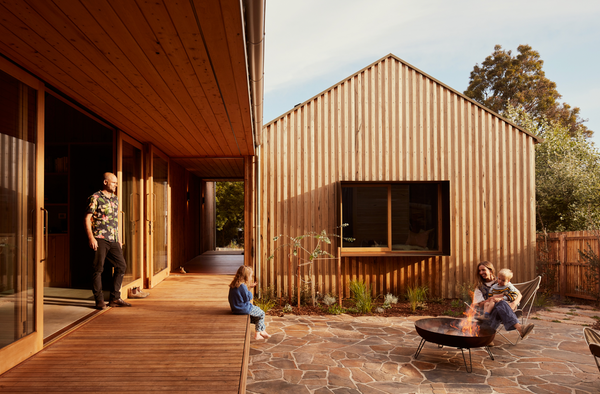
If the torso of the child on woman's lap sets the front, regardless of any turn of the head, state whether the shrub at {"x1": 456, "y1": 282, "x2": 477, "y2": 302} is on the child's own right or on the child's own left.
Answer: on the child's own right

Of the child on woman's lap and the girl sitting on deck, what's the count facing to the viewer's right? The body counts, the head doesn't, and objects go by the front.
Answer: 1

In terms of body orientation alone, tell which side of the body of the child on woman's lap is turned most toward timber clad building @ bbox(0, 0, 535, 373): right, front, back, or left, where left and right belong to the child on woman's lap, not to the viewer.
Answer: right

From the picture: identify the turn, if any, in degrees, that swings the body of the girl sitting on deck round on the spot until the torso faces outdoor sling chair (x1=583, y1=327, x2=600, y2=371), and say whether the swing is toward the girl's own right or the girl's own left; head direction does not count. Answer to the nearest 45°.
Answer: approximately 45° to the girl's own right

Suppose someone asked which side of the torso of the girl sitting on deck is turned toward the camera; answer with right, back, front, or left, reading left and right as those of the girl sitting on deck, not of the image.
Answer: right

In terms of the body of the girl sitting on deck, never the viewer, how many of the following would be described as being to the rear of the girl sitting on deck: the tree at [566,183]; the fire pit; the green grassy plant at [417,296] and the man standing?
1

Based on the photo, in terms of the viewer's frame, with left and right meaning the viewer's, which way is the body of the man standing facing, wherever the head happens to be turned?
facing the viewer and to the right of the viewer

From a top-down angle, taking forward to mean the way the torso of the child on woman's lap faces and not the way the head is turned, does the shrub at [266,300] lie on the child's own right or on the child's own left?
on the child's own right

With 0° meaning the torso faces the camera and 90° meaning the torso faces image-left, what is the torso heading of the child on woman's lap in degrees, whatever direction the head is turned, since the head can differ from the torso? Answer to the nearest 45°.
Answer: approximately 45°
